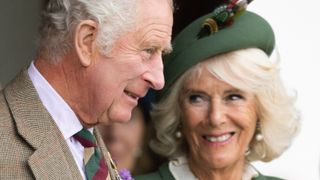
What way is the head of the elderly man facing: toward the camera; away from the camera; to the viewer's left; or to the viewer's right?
to the viewer's right

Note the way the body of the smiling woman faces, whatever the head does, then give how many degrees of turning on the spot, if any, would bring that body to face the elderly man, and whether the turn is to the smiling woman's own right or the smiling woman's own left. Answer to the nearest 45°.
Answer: approximately 45° to the smiling woman's own right

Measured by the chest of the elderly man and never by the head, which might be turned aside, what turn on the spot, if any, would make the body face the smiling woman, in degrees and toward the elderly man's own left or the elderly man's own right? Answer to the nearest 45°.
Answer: approximately 90° to the elderly man's own left

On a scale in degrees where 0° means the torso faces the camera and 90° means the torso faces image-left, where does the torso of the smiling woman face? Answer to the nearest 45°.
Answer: approximately 0°

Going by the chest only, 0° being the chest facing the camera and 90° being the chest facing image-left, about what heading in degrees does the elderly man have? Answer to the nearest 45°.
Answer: approximately 315°
